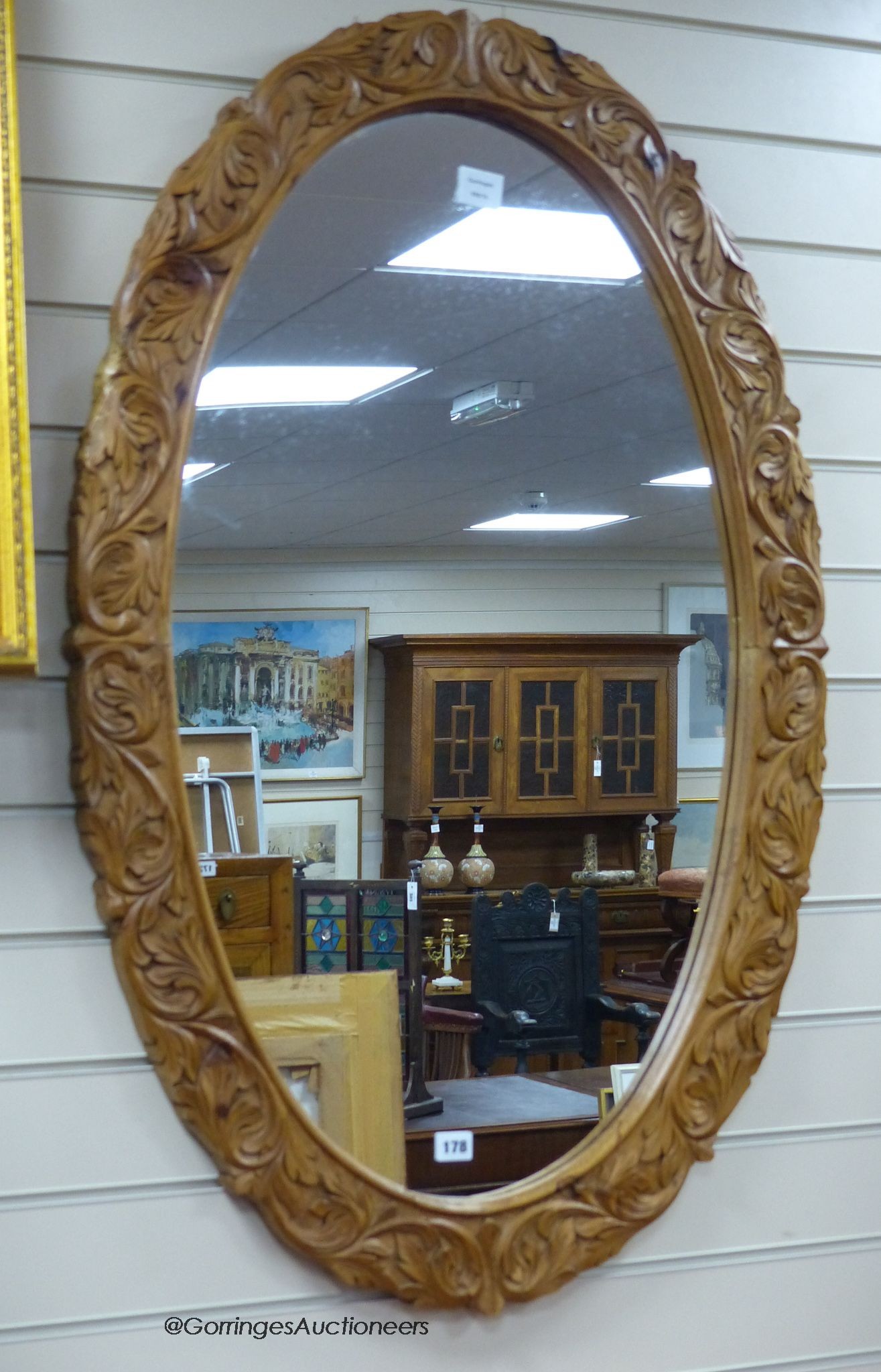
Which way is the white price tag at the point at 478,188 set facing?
toward the camera

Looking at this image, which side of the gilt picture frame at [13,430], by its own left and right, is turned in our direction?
front
